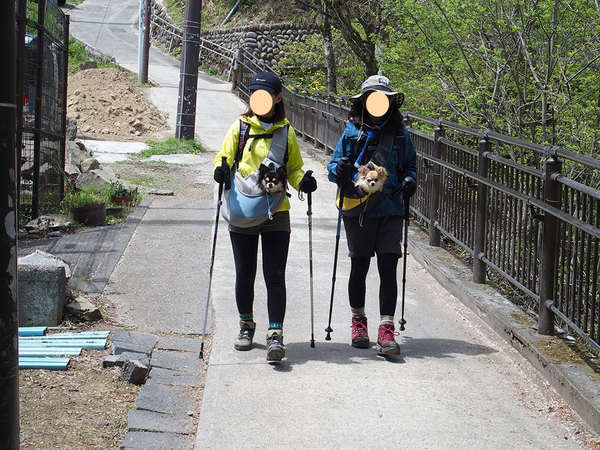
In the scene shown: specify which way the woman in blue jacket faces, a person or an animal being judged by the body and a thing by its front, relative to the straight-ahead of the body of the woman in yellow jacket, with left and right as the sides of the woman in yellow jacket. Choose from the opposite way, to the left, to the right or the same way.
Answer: the same way

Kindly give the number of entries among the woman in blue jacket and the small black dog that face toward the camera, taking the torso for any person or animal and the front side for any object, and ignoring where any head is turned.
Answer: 2

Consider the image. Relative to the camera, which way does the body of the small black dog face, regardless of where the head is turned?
toward the camera

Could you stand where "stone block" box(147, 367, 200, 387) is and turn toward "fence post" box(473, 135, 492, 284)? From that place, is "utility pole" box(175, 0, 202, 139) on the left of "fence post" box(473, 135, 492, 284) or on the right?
left

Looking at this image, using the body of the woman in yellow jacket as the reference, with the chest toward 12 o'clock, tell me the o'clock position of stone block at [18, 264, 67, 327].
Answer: The stone block is roughly at 3 o'clock from the woman in yellow jacket.

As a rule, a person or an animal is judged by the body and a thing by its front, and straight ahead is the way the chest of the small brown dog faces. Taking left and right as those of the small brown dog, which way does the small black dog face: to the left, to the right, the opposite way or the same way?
the same way

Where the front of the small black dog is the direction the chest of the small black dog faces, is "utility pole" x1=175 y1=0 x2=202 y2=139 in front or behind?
behind

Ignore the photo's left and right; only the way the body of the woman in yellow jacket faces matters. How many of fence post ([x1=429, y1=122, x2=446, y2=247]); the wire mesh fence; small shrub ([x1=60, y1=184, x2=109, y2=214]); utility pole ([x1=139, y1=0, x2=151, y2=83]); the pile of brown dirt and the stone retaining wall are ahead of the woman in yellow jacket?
0

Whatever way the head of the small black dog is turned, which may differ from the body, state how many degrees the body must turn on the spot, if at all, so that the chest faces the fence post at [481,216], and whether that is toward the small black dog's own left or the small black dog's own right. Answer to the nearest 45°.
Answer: approximately 135° to the small black dog's own left

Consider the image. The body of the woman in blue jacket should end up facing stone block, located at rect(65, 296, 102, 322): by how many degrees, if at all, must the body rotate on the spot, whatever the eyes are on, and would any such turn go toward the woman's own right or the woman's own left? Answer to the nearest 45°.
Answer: approximately 90° to the woman's own right

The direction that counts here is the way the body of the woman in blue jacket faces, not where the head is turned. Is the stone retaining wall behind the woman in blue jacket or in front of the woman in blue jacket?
behind

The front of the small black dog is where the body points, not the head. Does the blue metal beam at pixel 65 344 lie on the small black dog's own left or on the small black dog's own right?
on the small black dog's own right

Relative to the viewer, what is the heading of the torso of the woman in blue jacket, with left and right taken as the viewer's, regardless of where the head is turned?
facing the viewer

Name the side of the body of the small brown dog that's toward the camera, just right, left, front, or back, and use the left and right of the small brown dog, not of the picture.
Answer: front

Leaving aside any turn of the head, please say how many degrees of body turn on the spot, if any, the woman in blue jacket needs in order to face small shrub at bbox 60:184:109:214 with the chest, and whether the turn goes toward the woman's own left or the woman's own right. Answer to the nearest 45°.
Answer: approximately 135° to the woman's own right

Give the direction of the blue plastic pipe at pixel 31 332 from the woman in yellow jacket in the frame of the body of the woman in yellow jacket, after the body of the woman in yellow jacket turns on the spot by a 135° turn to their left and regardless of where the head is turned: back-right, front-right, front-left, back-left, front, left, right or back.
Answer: back-left

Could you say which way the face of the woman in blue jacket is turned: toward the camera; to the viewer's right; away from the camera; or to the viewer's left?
toward the camera
